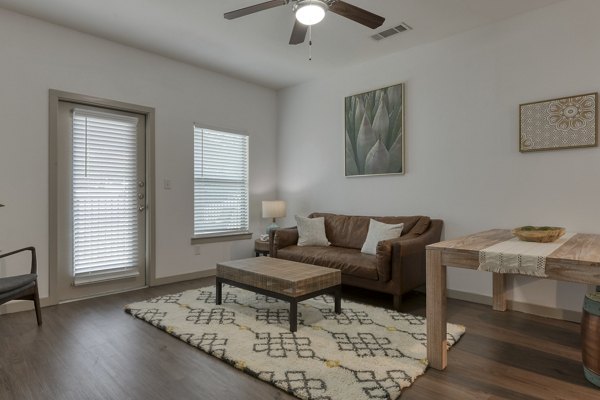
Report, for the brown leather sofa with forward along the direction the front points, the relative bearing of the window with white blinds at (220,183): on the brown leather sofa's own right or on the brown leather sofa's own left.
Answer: on the brown leather sofa's own right

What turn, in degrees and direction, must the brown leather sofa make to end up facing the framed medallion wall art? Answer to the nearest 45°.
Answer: approximately 135° to its left

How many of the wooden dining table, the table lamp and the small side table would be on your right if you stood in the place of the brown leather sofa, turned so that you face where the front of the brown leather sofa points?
2

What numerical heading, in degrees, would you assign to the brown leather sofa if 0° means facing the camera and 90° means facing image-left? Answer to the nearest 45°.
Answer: approximately 45°

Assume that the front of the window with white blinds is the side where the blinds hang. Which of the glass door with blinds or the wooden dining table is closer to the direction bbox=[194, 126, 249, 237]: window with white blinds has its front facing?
the wooden dining table

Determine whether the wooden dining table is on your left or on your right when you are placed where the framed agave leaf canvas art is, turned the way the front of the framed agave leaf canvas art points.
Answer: on your left

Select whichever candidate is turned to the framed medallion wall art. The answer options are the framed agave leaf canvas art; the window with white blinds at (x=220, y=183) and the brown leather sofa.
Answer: the window with white blinds

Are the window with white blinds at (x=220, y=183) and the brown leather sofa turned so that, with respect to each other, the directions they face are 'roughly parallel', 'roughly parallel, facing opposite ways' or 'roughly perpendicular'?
roughly perpendicular

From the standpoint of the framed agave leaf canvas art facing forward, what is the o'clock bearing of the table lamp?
The table lamp is roughly at 2 o'clock from the framed agave leaf canvas art.

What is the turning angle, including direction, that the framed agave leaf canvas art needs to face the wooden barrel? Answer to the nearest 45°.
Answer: approximately 90° to its left

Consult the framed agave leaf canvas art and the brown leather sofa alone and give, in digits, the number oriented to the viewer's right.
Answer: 0

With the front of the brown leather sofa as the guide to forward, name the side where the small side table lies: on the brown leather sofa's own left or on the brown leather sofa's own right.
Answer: on the brown leather sofa's own right

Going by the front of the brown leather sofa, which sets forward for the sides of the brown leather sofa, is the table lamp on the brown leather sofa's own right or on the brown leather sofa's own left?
on the brown leather sofa's own right

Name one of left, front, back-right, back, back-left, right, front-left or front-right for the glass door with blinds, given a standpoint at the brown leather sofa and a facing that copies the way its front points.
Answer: front-right

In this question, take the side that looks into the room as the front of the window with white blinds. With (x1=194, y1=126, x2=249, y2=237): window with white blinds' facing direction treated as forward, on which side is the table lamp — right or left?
on its left

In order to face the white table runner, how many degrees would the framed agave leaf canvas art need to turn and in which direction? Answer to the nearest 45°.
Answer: approximately 45° to its left
